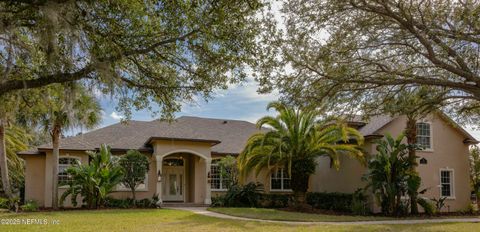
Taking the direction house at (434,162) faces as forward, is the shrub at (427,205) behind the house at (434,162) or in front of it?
in front

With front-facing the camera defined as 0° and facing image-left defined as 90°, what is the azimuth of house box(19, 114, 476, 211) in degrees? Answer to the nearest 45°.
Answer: approximately 0°

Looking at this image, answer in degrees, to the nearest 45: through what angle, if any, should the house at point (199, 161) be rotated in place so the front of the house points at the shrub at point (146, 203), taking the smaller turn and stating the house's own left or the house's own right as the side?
approximately 45° to the house's own right

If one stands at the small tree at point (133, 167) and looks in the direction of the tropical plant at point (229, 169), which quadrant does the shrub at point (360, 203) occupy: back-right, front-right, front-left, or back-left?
front-right
